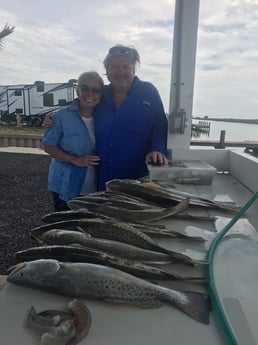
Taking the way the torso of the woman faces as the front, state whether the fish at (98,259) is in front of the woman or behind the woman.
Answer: in front

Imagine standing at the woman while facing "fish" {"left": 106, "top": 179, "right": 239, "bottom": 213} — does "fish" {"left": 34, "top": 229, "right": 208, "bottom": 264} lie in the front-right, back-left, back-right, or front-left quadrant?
front-right

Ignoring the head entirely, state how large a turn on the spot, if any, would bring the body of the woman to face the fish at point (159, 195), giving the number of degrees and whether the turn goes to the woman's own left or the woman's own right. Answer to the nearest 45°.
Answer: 0° — they already face it

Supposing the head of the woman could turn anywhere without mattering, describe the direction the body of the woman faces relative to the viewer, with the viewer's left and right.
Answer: facing the viewer and to the right of the viewer

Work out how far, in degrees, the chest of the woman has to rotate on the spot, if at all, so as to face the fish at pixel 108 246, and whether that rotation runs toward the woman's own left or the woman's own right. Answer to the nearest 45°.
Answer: approximately 45° to the woman's own right

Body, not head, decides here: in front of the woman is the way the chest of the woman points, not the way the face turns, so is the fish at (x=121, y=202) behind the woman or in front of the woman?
in front

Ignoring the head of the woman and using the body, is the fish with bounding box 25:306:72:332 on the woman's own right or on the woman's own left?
on the woman's own right

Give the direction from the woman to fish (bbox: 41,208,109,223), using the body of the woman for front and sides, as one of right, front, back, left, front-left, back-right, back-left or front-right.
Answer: front-right

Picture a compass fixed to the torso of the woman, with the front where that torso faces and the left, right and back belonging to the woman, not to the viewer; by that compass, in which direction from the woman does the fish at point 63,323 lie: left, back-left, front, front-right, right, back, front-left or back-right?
front-right
